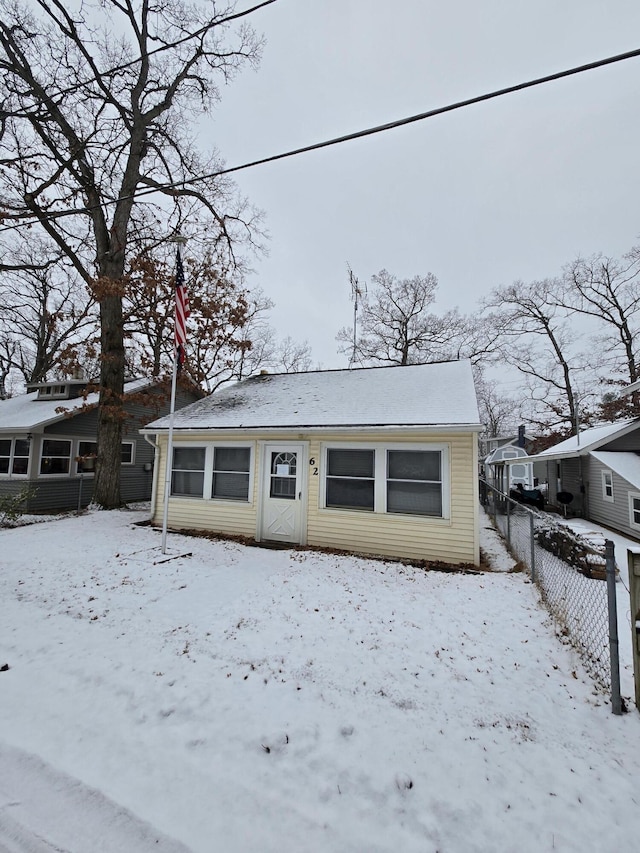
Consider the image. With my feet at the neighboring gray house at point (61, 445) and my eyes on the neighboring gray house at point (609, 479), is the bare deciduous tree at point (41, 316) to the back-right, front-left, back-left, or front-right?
back-left

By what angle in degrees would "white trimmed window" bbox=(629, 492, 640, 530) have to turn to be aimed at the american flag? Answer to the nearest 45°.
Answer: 0° — it already faces it

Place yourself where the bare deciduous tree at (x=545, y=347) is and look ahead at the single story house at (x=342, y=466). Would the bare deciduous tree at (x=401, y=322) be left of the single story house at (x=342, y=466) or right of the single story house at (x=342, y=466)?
right

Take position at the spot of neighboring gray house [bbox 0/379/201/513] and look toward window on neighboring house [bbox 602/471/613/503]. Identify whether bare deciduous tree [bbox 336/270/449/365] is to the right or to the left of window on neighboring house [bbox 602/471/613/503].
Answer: left

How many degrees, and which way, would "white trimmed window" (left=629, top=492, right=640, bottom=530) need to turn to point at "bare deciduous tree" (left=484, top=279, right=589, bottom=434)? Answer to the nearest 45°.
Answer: approximately 135° to its right

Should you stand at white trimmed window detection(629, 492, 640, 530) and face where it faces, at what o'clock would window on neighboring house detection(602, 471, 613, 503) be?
The window on neighboring house is roughly at 4 o'clock from the white trimmed window.

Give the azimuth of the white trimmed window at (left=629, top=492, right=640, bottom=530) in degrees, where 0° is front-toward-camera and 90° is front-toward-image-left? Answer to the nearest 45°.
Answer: approximately 45°

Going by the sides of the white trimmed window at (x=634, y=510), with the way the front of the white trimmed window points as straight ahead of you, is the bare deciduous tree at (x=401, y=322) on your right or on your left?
on your right

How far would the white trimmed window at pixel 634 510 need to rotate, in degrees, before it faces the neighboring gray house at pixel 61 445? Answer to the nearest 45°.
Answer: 0° — it already faces it
